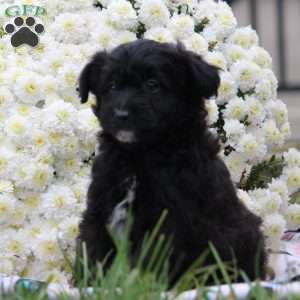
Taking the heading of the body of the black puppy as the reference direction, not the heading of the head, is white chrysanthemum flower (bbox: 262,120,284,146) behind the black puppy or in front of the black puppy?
behind

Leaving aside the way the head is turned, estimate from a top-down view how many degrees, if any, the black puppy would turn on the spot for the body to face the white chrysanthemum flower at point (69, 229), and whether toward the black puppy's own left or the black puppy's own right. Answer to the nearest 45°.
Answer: approximately 90° to the black puppy's own right

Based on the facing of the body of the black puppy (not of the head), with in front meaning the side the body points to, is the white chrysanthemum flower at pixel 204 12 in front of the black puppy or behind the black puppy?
behind

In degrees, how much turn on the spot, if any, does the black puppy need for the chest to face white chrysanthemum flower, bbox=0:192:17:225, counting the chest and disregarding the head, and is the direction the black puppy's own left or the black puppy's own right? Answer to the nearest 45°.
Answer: approximately 90° to the black puppy's own right

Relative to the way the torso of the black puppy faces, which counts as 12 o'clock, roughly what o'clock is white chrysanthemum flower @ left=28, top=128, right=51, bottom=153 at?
The white chrysanthemum flower is roughly at 3 o'clock from the black puppy.

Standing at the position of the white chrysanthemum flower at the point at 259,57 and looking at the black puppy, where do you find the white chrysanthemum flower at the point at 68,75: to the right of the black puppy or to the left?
right

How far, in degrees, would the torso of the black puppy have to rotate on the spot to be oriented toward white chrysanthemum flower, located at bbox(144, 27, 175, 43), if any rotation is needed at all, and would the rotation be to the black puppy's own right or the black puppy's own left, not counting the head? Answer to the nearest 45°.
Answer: approximately 135° to the black puppy's own right

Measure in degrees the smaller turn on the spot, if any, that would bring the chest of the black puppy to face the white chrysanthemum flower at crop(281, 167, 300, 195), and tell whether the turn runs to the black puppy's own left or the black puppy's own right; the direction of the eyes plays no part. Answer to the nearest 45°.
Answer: approximately 180°

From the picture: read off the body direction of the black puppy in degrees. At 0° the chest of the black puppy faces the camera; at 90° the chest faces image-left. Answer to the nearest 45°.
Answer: approximately 45°

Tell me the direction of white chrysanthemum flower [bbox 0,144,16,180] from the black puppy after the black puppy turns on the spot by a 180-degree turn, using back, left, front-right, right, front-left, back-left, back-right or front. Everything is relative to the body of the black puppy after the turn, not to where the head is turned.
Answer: left
